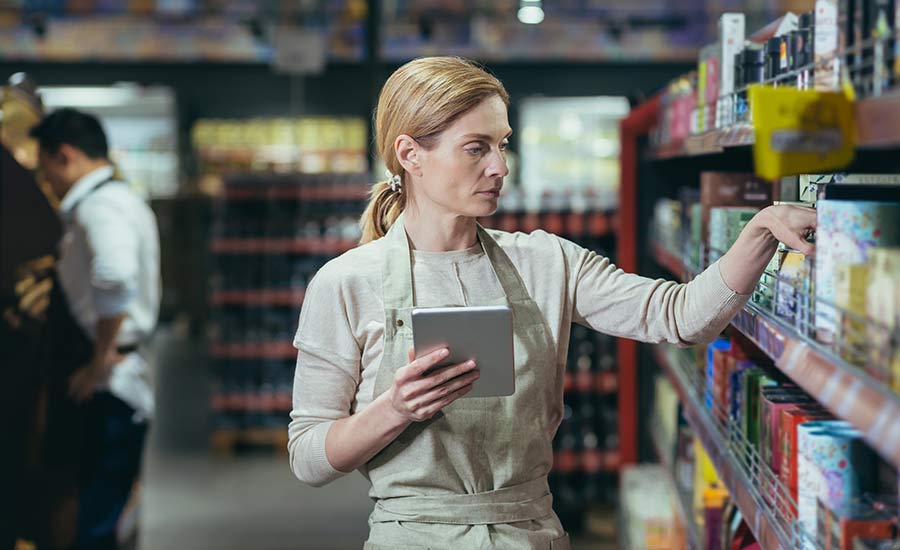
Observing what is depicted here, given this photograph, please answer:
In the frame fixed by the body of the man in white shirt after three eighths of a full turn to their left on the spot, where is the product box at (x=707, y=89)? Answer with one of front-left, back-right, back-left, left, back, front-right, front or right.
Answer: front

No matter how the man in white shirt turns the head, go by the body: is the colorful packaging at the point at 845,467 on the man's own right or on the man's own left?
on the man's own left

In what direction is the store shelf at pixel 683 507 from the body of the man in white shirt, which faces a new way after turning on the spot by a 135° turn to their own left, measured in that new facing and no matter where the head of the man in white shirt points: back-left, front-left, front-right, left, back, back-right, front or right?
front

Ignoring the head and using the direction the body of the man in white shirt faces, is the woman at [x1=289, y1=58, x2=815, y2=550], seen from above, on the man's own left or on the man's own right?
on the man's own left

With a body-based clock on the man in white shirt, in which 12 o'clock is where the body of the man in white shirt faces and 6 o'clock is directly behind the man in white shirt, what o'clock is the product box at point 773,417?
The product box is roughly at 8 o'clock from the man in white shirt.

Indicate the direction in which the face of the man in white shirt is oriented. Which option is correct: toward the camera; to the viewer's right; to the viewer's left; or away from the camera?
to the viewer's left

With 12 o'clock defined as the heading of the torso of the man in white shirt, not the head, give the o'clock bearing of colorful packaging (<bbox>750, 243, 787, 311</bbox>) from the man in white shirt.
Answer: The colorful packaging is roughly at 8 o'clock from the man in white shirt.

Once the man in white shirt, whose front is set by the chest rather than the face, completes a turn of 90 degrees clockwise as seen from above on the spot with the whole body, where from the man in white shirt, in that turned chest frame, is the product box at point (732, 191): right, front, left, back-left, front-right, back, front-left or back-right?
back-right

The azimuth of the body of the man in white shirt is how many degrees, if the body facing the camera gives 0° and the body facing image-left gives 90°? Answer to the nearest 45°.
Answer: approximately 90°

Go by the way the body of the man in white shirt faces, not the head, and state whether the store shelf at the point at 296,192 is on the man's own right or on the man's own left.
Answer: on the man's own right

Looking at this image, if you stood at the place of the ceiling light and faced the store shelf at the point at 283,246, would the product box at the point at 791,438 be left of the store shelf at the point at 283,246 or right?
left
